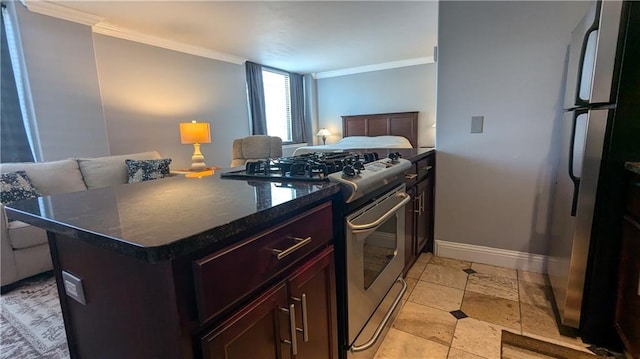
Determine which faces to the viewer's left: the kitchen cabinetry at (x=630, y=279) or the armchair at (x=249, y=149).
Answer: the kitchen cabinetry

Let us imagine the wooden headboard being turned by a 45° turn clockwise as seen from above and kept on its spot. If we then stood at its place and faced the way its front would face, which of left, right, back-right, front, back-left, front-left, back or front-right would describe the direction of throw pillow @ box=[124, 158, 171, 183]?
front-left

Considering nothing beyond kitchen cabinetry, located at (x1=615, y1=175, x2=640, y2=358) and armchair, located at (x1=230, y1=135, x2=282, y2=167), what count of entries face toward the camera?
1

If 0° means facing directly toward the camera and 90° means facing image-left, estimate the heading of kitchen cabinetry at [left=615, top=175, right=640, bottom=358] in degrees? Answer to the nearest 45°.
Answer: approximately 90°

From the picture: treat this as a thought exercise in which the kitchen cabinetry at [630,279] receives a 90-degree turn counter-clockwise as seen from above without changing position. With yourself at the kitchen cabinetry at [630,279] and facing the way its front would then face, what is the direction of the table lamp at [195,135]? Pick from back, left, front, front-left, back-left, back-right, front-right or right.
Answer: right

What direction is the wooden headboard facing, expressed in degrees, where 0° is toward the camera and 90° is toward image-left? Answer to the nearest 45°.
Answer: approximately 45°

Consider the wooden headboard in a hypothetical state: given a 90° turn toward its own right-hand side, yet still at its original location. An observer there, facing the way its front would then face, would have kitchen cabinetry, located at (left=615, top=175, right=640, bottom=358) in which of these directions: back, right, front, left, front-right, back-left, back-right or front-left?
back-left

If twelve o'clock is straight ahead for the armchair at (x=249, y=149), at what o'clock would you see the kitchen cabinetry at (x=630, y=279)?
The kitchen cabinetry is roughly at 11 o'clock from the armchair.

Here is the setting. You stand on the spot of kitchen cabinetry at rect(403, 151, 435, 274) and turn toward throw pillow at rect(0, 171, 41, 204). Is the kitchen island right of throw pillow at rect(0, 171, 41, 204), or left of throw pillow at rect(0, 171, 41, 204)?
left
